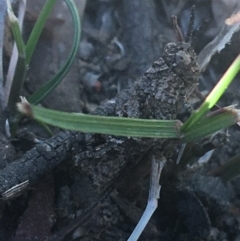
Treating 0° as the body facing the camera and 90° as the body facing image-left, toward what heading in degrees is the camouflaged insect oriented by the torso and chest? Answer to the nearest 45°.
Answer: approximately 225°
